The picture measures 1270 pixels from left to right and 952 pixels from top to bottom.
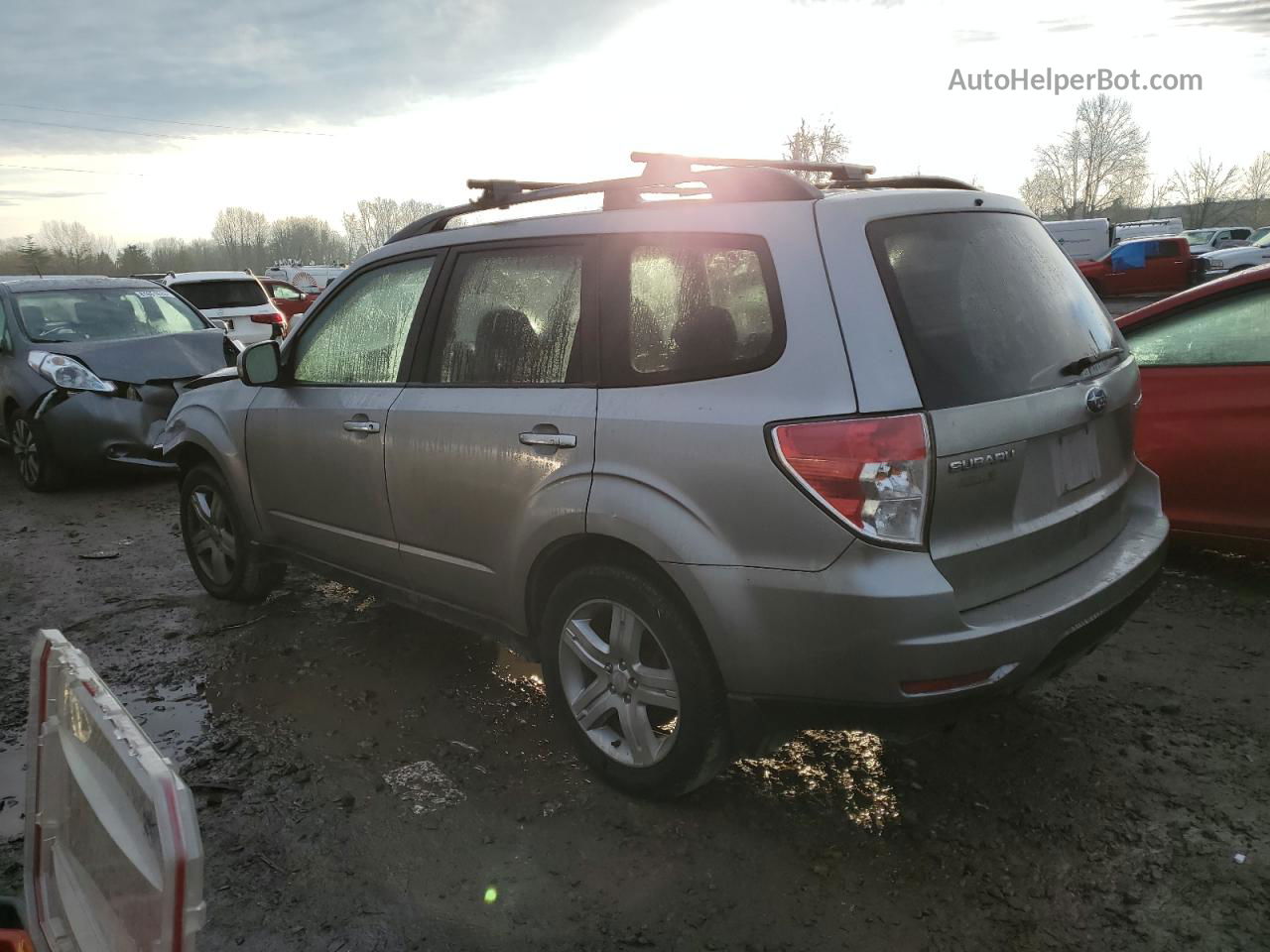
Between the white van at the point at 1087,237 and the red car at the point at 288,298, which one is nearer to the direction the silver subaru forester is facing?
the red car

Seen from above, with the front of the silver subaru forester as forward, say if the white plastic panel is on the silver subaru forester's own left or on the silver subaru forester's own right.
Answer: on the silver subaru forester's own left

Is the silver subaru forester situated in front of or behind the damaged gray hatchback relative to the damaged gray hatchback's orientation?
in front

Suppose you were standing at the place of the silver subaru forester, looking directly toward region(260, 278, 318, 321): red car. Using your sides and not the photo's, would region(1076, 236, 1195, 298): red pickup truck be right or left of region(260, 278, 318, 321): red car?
right

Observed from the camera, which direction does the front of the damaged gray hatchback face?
facing the viewer and to the right of the viewer

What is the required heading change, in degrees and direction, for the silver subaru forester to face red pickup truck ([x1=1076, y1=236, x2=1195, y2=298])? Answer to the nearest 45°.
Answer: approximately 90° to its right

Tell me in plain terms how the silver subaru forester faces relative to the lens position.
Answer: facing away from the viewer and to the left of the viewer

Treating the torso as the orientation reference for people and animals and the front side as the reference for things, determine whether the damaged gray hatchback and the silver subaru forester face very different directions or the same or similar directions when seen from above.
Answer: very different directions

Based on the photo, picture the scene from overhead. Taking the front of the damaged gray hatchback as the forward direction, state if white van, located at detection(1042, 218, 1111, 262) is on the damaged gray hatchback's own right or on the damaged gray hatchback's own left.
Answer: on the damaged gray hatchback's own left

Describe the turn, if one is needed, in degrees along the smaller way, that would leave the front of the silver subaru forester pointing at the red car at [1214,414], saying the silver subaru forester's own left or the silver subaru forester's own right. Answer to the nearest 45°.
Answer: approximately 90° to the silver subaru forester's own right

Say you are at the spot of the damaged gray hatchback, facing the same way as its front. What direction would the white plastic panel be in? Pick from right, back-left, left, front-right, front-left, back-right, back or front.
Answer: front-right
